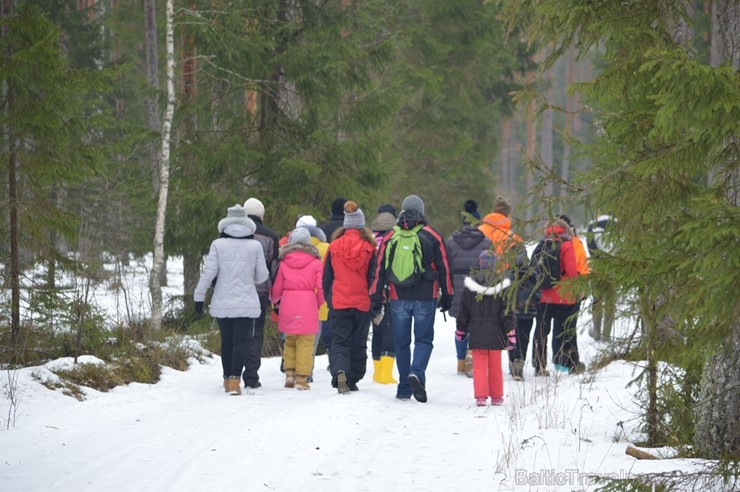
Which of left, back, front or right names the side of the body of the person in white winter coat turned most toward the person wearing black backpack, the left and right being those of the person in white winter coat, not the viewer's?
right

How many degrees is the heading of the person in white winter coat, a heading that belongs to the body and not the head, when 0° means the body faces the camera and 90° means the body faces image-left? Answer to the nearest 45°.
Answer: approximately 180°

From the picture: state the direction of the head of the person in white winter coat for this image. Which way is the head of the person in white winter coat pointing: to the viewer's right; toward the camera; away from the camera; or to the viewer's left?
away from the camera

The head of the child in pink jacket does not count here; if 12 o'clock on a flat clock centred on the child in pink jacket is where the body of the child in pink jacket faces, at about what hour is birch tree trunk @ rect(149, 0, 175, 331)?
The birch tree trunk is roughly at 11 o'clock from the child in pink jacket.

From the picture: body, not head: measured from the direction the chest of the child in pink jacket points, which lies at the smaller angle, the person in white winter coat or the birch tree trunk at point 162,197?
the birch tree trunk

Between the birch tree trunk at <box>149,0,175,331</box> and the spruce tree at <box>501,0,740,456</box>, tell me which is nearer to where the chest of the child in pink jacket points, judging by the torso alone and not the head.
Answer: the birch tree trunk

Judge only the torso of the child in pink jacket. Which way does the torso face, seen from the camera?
away from the camera

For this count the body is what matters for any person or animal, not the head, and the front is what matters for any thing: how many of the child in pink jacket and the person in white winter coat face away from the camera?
2

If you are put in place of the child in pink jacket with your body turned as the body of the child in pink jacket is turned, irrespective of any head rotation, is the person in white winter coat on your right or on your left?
on your left

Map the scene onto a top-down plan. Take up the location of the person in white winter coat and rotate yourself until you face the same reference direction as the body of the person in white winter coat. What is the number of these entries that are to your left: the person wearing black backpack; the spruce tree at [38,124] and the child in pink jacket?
1

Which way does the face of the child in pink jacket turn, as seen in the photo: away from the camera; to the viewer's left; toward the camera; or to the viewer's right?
away from the camera
